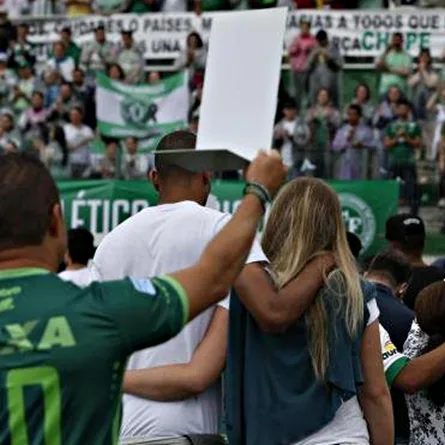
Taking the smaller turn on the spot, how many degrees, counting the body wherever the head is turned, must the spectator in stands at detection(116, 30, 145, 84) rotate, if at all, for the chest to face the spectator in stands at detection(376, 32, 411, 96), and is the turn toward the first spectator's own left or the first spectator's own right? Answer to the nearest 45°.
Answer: approximately 90° to the first spectator's own left

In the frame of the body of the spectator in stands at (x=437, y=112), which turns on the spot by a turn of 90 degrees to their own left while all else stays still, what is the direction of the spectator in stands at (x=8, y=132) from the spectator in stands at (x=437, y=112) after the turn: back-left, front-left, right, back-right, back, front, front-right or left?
back

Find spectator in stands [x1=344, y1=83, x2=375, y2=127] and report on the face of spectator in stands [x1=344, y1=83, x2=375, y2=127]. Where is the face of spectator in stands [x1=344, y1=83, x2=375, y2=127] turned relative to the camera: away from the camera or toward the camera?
toward the camera

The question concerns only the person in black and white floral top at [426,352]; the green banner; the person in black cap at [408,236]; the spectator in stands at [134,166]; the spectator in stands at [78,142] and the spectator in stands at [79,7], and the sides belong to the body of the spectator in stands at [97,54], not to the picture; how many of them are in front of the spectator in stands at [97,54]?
5

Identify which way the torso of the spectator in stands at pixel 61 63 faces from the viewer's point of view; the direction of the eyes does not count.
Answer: toward the camera

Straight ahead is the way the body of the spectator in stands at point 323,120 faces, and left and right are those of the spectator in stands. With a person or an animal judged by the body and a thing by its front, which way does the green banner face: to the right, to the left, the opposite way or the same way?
the same way

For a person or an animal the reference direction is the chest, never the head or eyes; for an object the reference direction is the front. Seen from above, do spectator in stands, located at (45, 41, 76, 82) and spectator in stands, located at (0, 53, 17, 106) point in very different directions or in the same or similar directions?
same or similar directions

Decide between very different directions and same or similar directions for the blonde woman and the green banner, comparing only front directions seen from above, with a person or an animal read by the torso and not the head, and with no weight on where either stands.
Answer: very different directions

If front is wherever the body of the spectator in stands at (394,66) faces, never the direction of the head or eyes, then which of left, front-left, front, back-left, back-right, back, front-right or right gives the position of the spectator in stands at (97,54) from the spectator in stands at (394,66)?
right

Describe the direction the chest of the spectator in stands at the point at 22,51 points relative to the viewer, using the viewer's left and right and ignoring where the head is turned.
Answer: facing the viewer

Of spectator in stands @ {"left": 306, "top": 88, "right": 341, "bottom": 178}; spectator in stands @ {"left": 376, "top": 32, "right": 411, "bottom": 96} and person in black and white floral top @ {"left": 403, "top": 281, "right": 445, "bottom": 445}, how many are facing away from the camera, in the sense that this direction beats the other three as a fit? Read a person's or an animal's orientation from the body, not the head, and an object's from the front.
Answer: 1

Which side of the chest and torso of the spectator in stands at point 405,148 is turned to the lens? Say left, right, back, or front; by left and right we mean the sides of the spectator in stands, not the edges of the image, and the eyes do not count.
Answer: front

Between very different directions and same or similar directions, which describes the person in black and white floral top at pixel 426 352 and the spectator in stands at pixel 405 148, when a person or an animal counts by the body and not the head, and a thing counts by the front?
very different directions

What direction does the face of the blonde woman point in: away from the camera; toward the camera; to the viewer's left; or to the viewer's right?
away from the camera

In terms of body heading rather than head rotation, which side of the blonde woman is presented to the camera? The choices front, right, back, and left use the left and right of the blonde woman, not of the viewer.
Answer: back

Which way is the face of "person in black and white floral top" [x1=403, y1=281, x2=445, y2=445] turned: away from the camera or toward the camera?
away from the camera

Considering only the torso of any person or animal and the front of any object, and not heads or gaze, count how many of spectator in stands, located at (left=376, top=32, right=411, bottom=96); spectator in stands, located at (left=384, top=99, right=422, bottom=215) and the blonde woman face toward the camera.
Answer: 2
